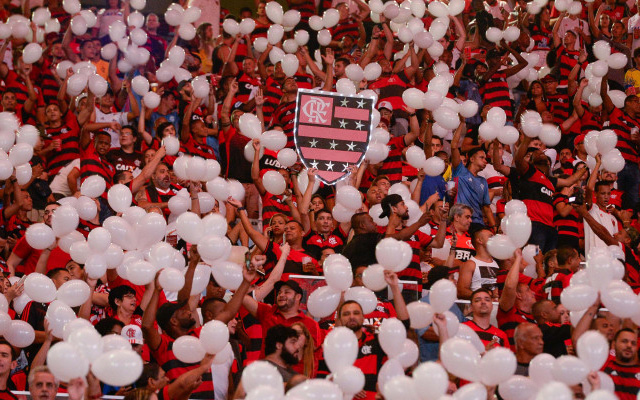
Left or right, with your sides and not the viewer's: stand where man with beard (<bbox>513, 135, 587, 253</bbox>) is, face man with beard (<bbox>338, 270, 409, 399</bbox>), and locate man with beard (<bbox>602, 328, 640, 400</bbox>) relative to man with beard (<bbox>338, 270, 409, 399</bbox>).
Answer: left

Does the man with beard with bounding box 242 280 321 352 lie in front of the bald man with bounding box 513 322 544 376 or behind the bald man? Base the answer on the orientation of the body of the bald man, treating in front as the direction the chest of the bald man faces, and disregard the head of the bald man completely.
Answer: behind

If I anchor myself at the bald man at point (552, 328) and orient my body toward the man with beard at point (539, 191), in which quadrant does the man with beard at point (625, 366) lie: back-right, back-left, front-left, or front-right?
back-right

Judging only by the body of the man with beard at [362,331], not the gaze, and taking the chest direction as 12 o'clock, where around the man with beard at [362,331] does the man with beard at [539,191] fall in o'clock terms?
the man with beard at [539,191] is roughly at 7 o'clock from the man with beard at [362,331].
